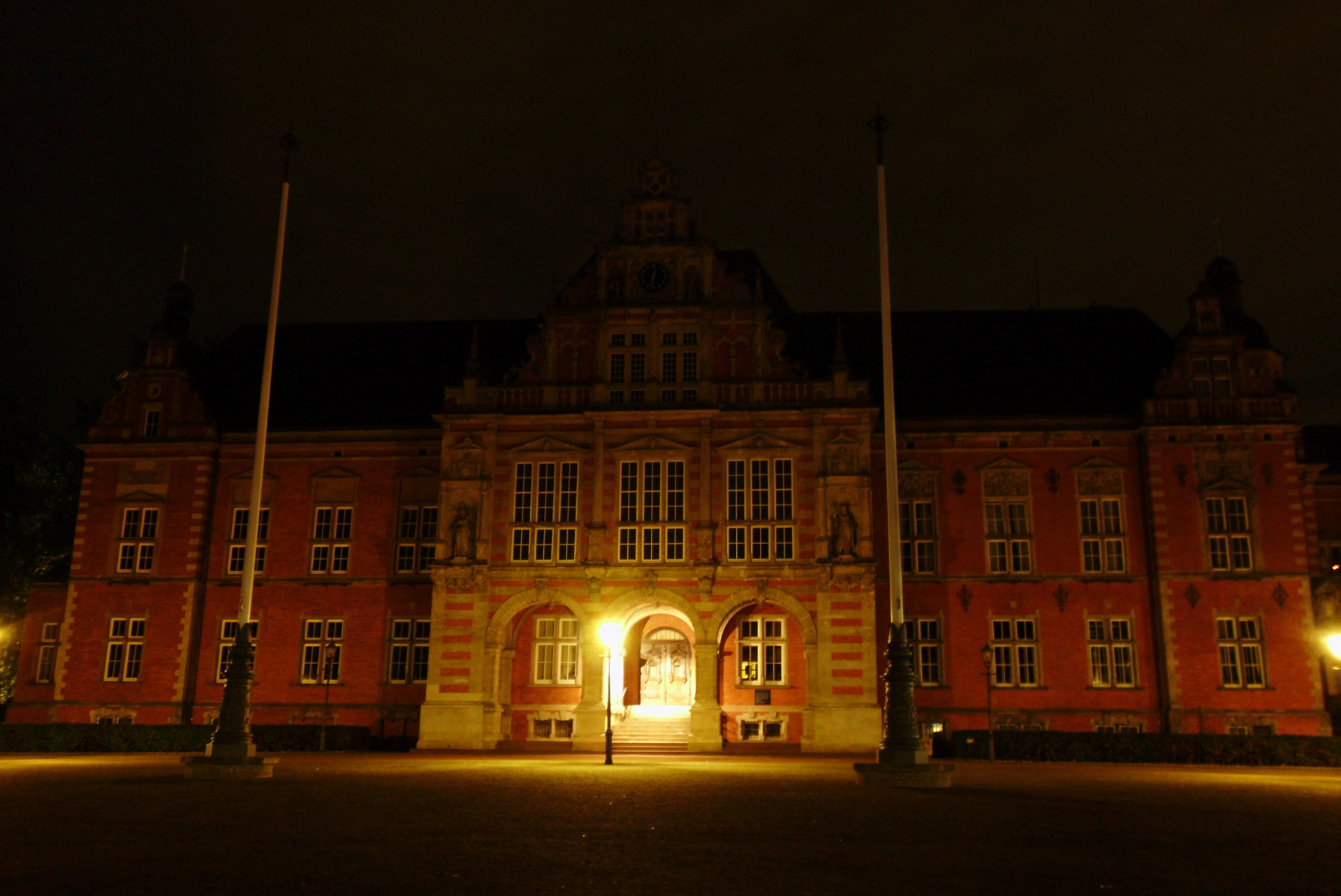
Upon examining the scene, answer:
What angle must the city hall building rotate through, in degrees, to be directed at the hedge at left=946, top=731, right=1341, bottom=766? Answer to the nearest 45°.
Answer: approximately 45° to its left

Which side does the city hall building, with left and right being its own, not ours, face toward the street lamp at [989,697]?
left

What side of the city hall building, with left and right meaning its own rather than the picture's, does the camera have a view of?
front

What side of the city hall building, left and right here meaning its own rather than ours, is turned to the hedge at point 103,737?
right

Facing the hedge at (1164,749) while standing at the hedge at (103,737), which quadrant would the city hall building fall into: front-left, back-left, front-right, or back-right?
front-left
